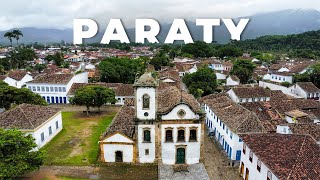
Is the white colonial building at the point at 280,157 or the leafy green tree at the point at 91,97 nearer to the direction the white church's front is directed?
the white colonial building

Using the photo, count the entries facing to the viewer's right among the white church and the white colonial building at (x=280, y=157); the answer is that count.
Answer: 0

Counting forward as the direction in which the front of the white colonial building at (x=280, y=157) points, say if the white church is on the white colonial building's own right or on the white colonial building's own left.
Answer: on the white colonial building's own right

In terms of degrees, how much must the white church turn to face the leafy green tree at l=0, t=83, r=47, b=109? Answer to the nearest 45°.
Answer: approximately 135° to its right

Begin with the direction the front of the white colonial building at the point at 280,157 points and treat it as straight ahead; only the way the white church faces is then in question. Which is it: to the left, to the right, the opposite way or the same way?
to the left

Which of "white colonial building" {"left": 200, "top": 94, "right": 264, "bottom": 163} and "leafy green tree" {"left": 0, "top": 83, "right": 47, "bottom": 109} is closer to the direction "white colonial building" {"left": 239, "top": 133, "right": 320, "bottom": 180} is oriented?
the leafy green tree

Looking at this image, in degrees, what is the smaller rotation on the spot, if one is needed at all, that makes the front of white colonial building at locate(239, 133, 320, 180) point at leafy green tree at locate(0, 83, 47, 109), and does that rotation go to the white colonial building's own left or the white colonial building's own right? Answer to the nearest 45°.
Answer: approximately 45° to the white colonial building's own right

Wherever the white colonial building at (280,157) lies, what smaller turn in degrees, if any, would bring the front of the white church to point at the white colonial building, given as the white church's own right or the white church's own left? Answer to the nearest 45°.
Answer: approximately 45° to the white church's own left

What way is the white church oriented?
toward the camera

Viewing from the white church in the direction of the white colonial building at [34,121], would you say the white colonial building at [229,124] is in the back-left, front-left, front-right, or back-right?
back-right

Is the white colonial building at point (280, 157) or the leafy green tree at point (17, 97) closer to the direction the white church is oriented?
the white colonial building

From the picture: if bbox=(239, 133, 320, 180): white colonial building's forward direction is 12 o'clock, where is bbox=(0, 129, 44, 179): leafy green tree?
The leafy green tree is roughly at 1 o'clock from the white colonial building.

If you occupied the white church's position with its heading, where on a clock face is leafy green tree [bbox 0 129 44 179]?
The leafy green tree is roughly at 2 o'clock from the white church.
